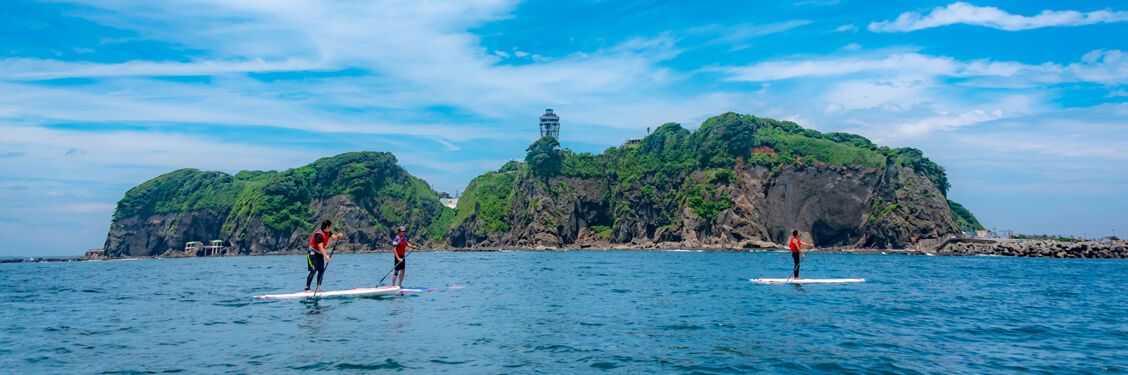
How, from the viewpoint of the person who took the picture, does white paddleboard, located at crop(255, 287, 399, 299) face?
facing to the right of the viewer
